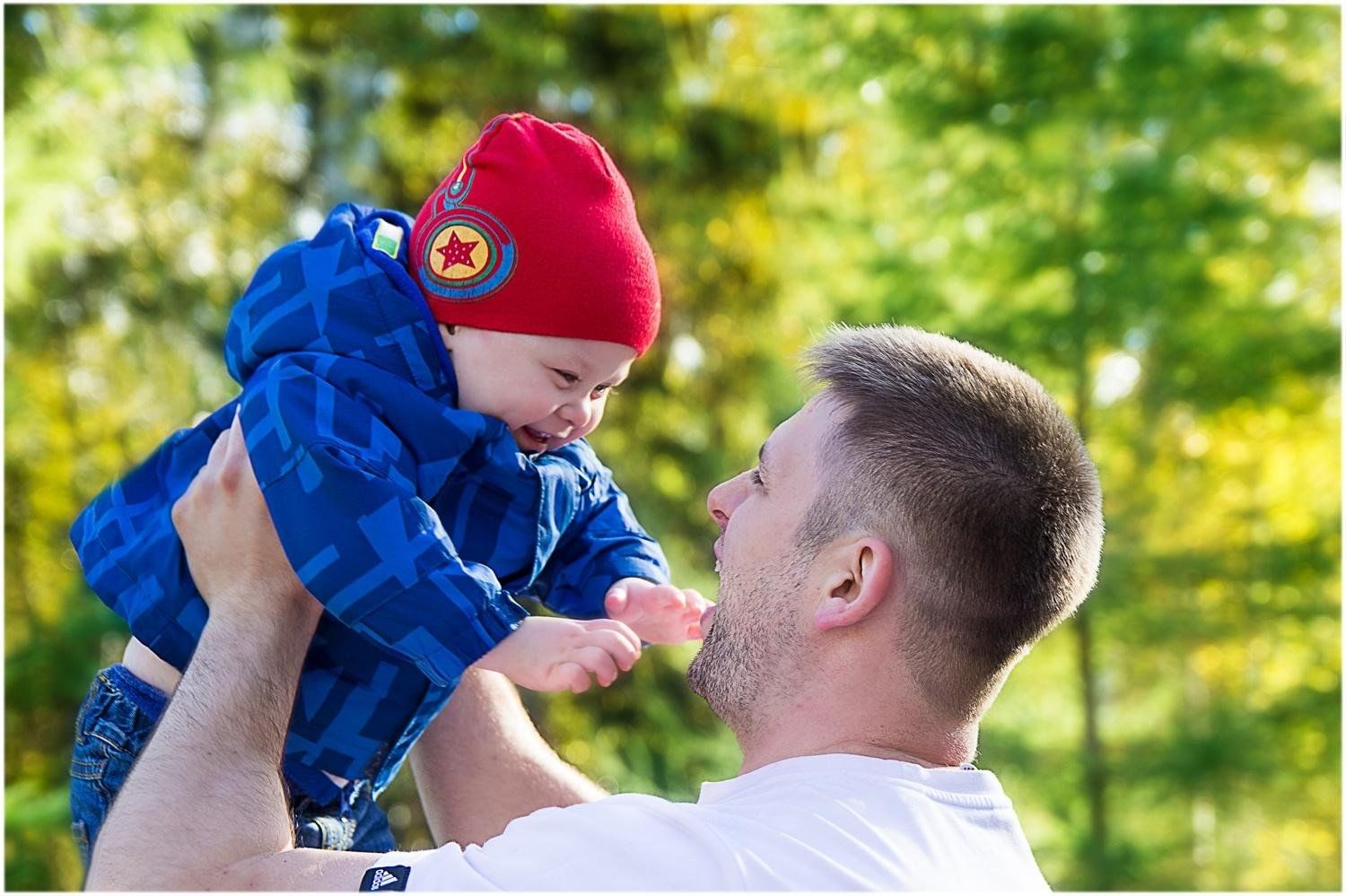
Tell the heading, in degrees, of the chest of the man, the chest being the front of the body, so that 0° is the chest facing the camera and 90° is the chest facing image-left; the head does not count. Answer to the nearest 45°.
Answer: approximately 90°
